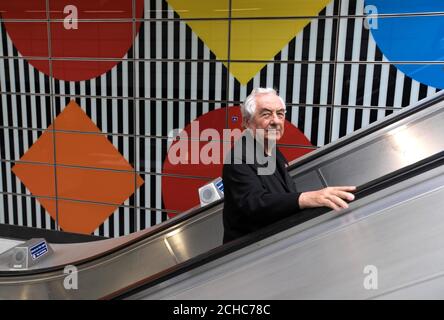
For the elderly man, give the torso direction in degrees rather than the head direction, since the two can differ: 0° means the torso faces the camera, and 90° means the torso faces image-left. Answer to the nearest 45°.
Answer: approximately 315°
